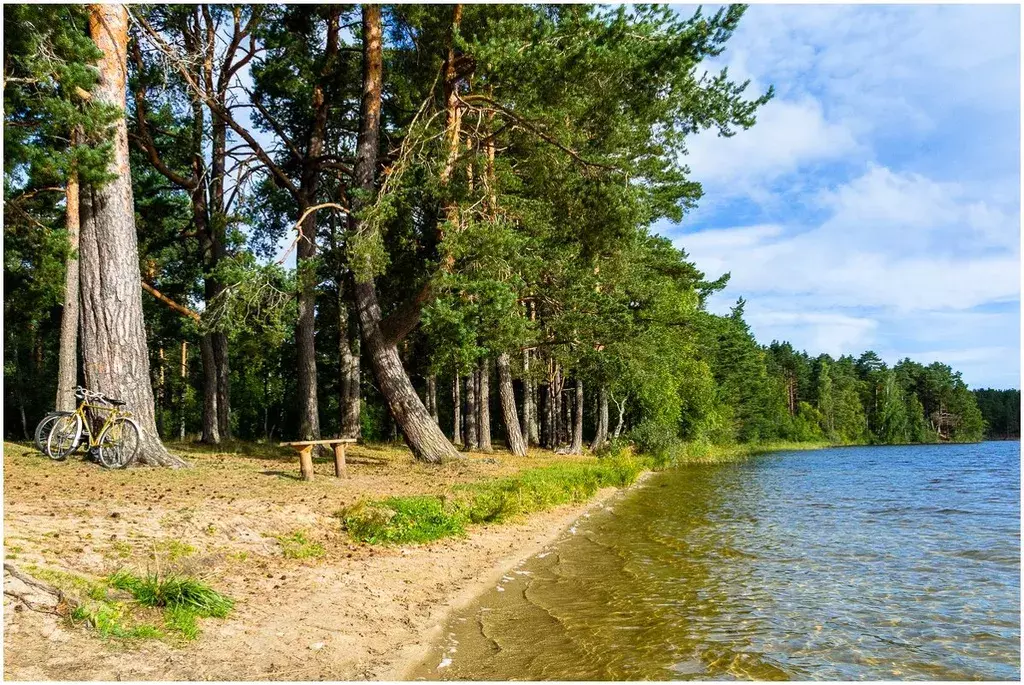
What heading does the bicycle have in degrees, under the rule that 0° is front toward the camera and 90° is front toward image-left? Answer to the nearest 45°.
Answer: approximately 135°

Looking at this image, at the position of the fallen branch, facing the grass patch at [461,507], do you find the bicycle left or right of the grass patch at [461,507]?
left

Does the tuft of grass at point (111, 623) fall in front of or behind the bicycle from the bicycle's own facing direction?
behind

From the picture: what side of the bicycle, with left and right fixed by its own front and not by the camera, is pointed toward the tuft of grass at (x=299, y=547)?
back
